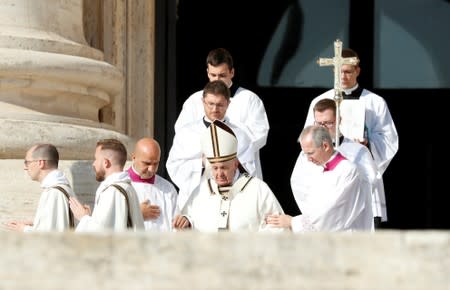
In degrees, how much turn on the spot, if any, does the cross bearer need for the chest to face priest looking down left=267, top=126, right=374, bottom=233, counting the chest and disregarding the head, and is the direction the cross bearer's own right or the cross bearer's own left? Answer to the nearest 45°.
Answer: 0° — they already face them

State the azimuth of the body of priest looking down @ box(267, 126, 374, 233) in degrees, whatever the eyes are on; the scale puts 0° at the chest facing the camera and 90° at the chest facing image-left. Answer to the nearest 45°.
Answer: approximately 45°

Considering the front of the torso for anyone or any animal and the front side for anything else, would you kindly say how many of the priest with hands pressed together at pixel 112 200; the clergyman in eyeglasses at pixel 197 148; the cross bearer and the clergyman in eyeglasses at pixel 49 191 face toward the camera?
2
